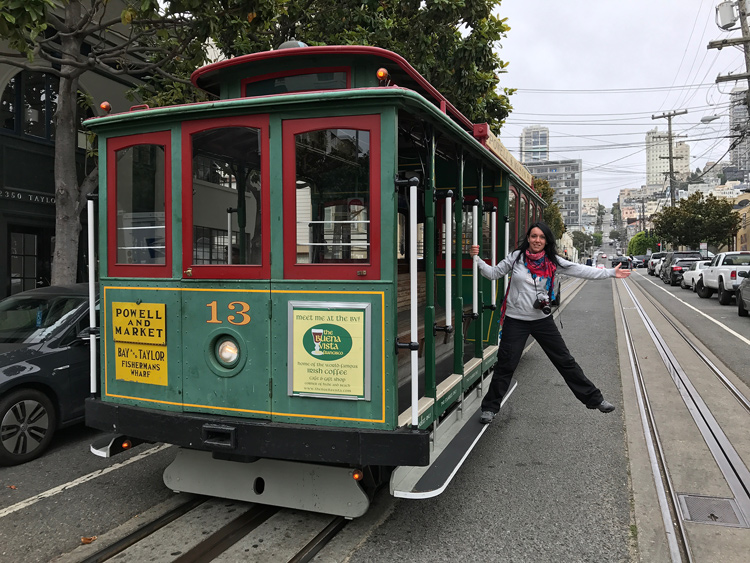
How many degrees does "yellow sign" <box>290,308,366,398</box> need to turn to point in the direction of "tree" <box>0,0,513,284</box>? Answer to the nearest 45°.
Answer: approximately 180°

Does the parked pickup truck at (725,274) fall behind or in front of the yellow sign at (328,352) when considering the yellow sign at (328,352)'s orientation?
behind

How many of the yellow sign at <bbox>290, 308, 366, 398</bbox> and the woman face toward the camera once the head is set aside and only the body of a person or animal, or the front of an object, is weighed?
2

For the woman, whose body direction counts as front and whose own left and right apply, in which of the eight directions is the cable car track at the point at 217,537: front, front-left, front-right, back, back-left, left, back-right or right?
front-right

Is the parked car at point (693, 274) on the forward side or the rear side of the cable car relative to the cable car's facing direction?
on the rear side

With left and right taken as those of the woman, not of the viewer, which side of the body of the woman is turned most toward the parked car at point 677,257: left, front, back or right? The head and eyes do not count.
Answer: back

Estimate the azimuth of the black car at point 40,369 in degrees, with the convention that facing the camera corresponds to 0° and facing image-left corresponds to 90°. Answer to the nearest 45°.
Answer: approximately 45°

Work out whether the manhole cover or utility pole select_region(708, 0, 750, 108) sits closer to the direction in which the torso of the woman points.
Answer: the manhole cover

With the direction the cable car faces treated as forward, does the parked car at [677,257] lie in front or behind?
behind

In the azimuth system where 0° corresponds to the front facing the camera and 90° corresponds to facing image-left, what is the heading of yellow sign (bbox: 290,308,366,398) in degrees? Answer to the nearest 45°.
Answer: approximately 0°

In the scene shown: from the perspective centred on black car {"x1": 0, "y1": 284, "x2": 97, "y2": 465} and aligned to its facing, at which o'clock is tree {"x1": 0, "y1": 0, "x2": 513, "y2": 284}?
The tree is roughly at 6 o'clock from the black car.

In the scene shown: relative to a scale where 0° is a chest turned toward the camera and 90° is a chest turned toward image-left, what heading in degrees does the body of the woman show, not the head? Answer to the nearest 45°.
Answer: approximately 0°
